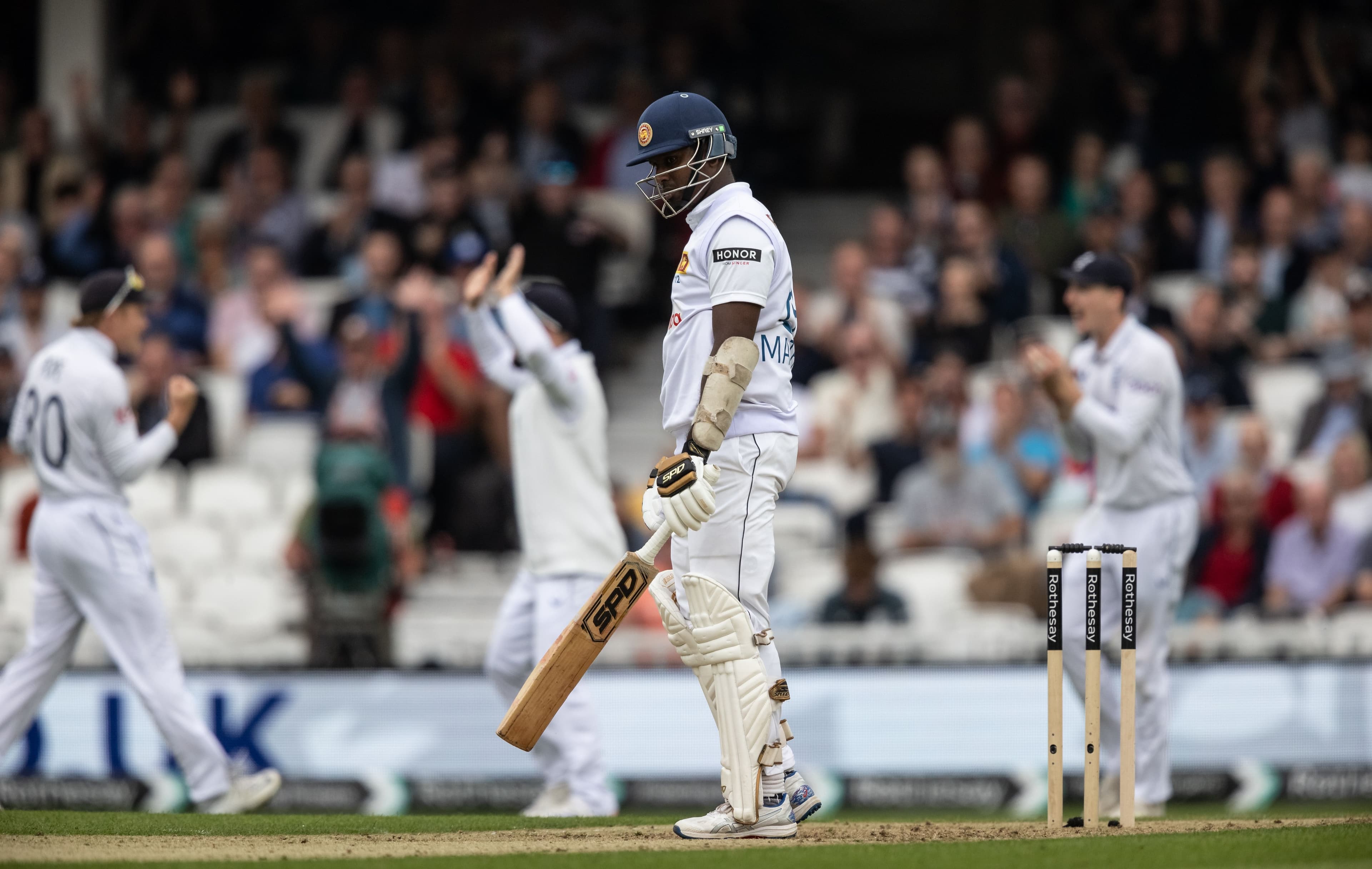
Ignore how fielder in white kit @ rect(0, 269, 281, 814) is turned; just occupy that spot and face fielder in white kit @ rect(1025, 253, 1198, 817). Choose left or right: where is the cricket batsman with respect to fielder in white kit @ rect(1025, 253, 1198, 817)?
right

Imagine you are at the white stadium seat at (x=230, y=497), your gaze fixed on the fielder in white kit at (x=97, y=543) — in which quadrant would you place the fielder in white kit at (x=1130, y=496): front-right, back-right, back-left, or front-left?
front-left

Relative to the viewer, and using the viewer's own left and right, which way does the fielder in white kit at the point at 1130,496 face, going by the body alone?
facing the viewer and to the left of the viewer

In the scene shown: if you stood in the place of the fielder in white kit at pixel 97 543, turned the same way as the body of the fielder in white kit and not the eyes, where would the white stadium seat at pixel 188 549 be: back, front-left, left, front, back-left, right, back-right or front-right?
front-left

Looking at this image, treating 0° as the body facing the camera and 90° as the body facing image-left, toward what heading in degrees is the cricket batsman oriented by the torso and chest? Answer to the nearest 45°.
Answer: approximately 90°

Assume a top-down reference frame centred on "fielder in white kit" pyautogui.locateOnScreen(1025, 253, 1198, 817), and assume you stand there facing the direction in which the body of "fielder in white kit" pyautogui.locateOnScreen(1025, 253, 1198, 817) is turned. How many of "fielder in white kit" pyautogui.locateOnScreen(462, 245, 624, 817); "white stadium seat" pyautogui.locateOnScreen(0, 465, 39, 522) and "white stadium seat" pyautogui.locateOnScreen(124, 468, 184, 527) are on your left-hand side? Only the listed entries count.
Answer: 0

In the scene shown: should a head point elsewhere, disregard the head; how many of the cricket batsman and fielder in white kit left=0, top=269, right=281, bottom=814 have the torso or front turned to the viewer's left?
1

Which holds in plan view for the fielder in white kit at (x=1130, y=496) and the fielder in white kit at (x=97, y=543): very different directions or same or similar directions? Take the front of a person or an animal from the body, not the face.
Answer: very different directions

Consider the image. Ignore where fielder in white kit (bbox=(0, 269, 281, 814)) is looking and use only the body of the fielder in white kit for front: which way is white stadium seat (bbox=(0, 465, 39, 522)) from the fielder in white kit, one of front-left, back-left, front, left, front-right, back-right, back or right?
front-left

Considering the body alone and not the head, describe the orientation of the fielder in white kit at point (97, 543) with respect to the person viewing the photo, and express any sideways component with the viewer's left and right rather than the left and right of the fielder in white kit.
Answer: facing away from the viewer and to the right of the viewer

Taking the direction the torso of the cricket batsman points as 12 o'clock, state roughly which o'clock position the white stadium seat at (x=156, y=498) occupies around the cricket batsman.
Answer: The white stadium seat is roughly at 2 o'clock from the cricket batsman.

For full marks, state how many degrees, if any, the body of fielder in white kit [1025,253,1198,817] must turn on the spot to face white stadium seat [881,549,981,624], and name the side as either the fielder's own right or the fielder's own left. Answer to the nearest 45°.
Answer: approximately 135° to the fielder's own right

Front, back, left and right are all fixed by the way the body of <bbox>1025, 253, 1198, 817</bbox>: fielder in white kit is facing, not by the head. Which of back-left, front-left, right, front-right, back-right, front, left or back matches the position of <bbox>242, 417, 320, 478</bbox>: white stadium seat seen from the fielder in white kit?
right

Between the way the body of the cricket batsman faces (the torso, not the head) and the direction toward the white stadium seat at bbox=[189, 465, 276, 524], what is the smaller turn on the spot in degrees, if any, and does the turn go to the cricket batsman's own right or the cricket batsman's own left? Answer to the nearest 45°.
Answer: approximately 45° to the cricket batsman's own right

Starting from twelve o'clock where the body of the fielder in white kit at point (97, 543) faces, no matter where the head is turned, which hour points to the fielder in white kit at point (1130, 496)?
the fielder in white kit at point (1130, 496) is roughly at 2 o'clock from the fielder in white kit at point (97, 543).
